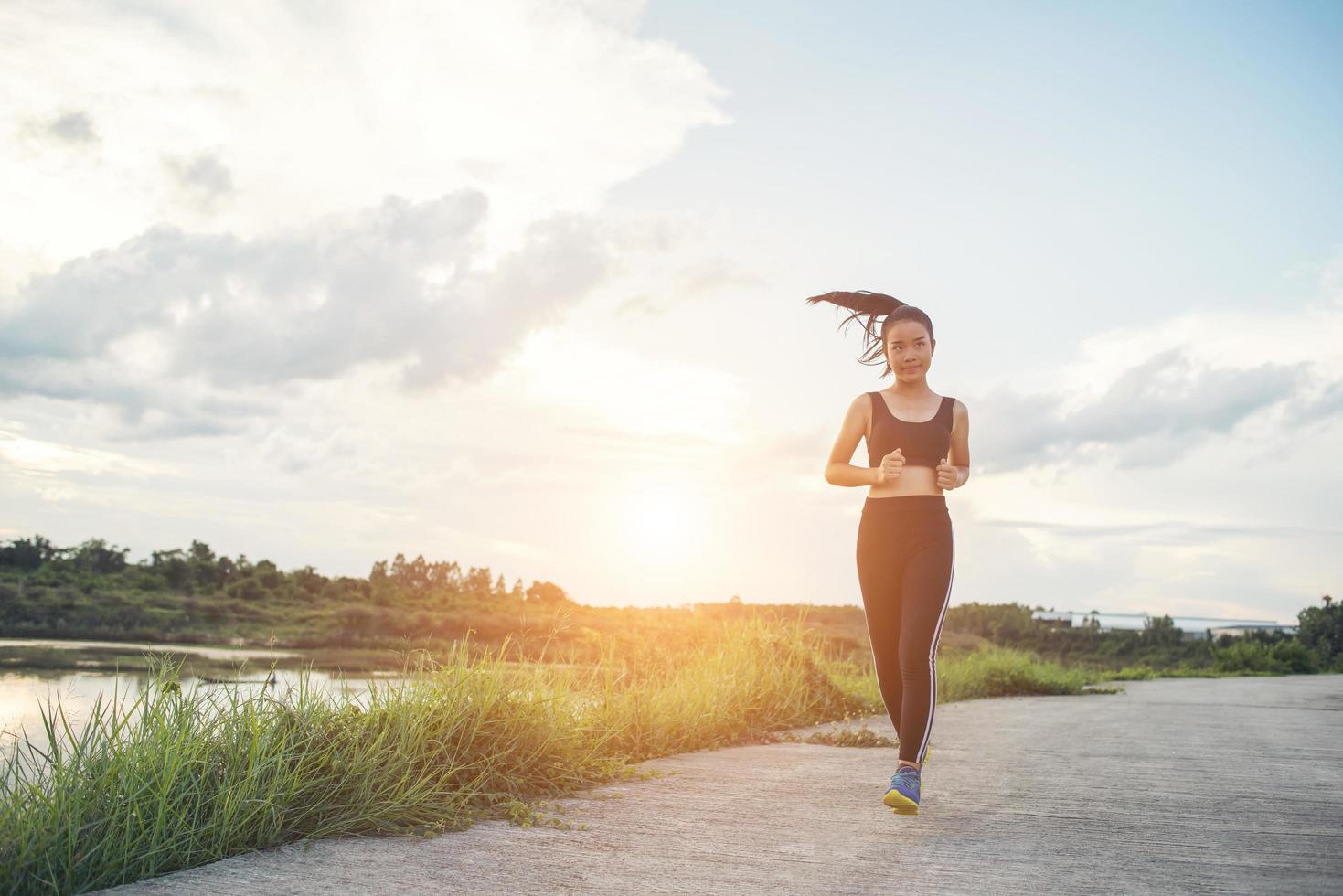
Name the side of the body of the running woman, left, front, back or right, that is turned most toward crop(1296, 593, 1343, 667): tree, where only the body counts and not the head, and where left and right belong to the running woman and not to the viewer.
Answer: back

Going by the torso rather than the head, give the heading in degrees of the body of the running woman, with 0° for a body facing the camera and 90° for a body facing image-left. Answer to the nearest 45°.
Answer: approximately 0°

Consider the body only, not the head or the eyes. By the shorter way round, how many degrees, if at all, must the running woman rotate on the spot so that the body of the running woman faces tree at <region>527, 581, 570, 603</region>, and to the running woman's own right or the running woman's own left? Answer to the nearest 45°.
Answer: approximately 135° to the running woman's own right

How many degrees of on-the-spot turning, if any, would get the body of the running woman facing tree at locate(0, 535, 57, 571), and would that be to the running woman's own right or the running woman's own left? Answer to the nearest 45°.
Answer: approximately 135° to the running woman's own right

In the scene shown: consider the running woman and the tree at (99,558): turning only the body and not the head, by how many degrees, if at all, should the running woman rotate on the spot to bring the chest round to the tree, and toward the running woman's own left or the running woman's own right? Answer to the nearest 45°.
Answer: approximately 135° to the running woman's own right
